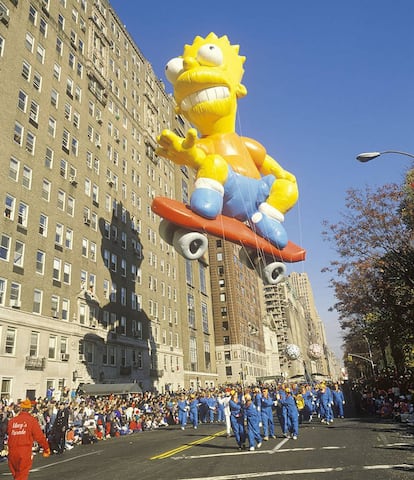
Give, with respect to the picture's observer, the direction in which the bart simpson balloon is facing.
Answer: facing the viewer and to the left of the viewer

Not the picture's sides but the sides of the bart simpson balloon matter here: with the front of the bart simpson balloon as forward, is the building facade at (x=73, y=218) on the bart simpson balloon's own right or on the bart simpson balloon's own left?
on the bart simpson balloon's own right
